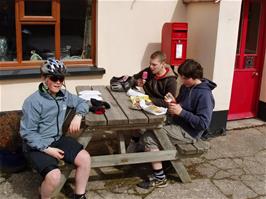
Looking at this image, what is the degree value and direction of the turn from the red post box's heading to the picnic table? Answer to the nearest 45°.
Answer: approximately 45° to its right

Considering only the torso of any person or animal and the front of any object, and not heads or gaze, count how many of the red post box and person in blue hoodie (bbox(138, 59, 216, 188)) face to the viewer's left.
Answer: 1

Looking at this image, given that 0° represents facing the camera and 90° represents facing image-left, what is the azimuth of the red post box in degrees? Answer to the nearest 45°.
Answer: approximately 315°

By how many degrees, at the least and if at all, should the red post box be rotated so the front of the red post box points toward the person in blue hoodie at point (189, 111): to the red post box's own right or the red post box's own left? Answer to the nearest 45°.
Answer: approximately 45° to the red post box's own right

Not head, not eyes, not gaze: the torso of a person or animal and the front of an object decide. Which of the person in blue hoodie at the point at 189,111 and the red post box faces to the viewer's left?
the person in blue hoodie

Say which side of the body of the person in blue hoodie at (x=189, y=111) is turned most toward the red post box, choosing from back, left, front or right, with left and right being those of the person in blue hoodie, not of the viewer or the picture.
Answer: right

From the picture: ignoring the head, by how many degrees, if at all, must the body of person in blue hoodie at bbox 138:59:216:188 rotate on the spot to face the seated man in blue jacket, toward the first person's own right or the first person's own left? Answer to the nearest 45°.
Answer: approximately 45° to the first person's own left

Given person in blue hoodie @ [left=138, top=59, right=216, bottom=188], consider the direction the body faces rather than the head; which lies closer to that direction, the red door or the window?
the window

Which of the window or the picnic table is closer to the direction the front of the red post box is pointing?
the picnic table

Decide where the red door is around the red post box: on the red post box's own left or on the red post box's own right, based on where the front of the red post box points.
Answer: on the red post box's own left

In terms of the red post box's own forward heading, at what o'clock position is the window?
The window is roughly at 4 o'clock from the red post box.

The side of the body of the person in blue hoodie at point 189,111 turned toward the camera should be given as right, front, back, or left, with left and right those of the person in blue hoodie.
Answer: left
